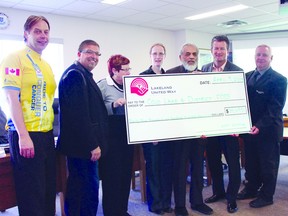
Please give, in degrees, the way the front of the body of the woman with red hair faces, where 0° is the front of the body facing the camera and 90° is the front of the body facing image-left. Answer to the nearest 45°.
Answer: approximately 315°

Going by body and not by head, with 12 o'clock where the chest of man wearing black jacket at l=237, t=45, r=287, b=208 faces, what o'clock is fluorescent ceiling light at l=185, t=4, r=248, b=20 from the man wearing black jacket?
The fluorescent ceiling light is roughly at 4 o'clock from the man wearing black jacket.
